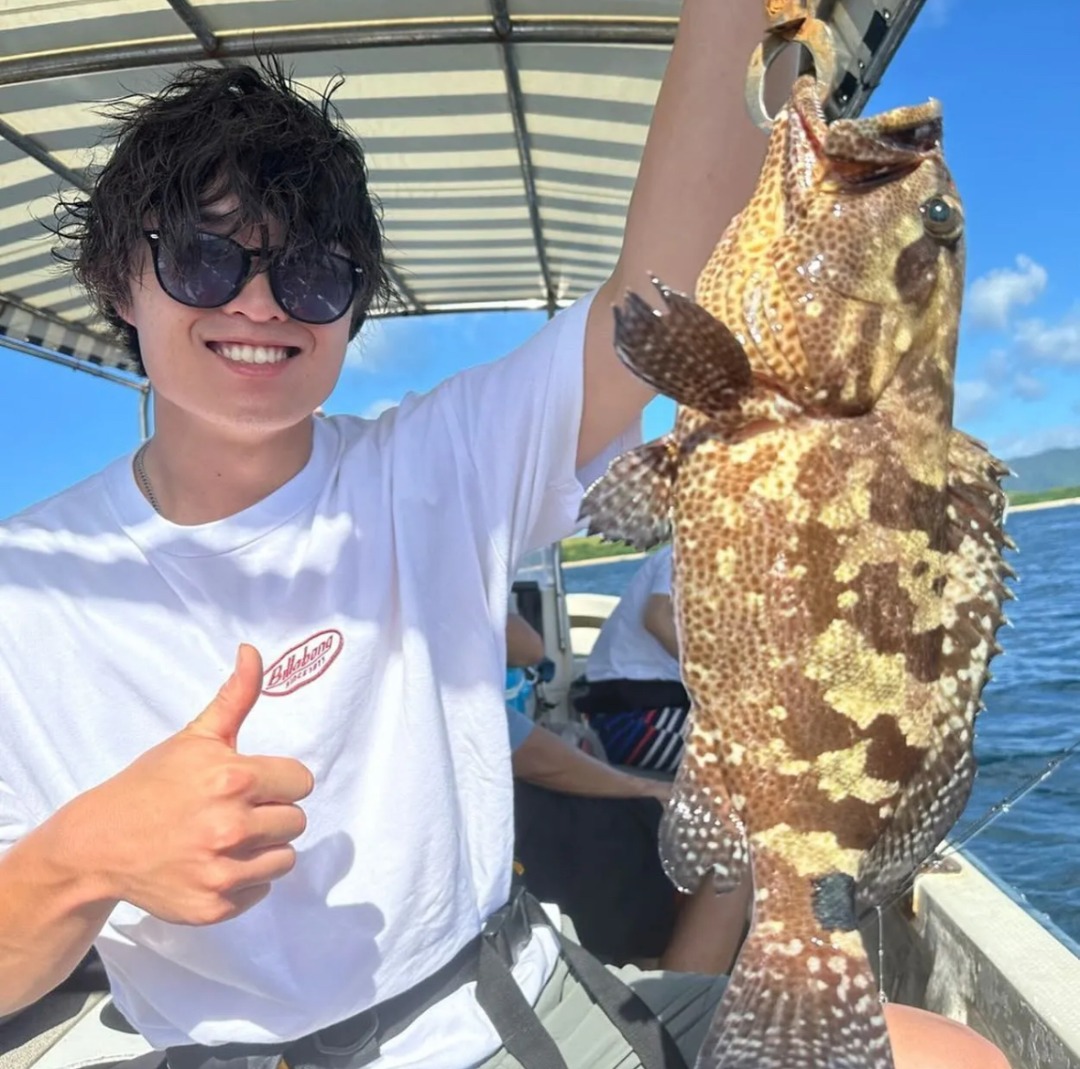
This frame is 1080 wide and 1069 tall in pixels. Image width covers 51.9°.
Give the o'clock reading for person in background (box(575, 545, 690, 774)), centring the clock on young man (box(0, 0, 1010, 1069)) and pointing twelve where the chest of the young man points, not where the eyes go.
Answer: The person in background is roughly at 7 o'clock from the young man.

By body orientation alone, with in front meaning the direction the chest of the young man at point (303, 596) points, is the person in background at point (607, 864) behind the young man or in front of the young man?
behind

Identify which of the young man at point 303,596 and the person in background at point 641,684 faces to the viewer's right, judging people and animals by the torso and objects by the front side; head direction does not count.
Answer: the person in background

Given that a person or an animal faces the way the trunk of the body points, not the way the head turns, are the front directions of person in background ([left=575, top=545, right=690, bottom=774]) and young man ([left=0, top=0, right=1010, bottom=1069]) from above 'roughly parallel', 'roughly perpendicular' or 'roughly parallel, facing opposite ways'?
roughly perpendicular

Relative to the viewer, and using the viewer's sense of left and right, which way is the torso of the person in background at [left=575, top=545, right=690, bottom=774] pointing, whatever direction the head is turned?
facing to the right of the viewer

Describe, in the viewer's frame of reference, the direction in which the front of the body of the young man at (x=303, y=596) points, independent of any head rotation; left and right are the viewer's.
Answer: facing the viewer

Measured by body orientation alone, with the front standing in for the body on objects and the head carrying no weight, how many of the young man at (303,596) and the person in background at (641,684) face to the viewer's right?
1
